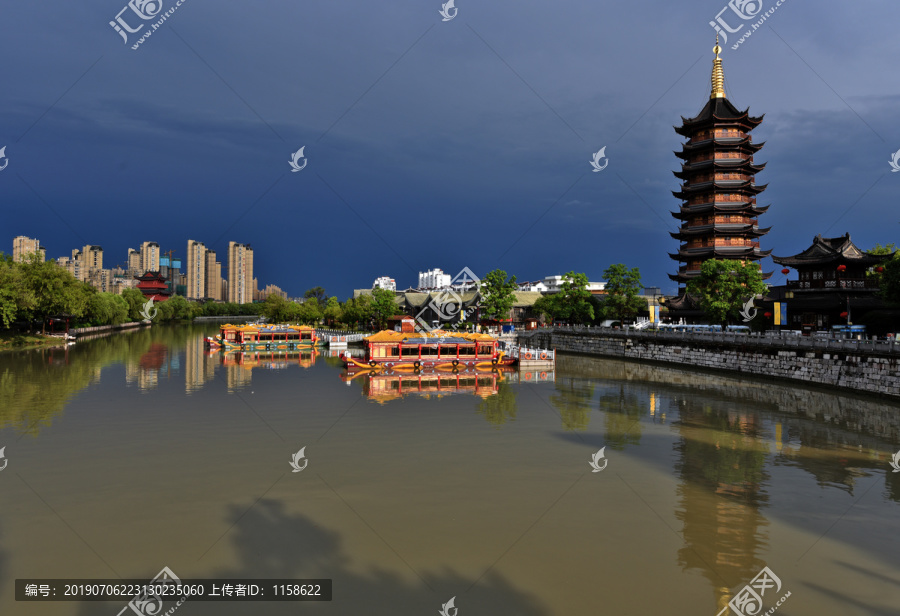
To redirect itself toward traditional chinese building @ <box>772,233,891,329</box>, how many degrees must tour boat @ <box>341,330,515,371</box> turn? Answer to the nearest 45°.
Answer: approximately 180°

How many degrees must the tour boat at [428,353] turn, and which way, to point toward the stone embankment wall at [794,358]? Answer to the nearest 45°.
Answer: approximately 180°

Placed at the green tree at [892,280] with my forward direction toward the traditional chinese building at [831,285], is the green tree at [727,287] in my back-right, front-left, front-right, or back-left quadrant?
front-left

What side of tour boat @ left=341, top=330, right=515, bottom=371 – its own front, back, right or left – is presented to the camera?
left

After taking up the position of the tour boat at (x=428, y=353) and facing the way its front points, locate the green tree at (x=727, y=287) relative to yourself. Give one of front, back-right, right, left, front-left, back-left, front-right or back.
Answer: back

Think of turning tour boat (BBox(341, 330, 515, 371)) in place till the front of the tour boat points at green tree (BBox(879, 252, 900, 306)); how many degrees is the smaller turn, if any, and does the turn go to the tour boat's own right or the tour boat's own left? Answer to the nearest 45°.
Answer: approximately 135° to the tour boat's own left
